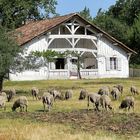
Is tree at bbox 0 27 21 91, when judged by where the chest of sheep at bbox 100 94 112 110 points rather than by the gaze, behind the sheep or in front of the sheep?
behind

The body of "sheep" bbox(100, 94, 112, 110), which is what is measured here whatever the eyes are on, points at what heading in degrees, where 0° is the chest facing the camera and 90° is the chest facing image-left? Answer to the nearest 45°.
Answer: approximately 315°
